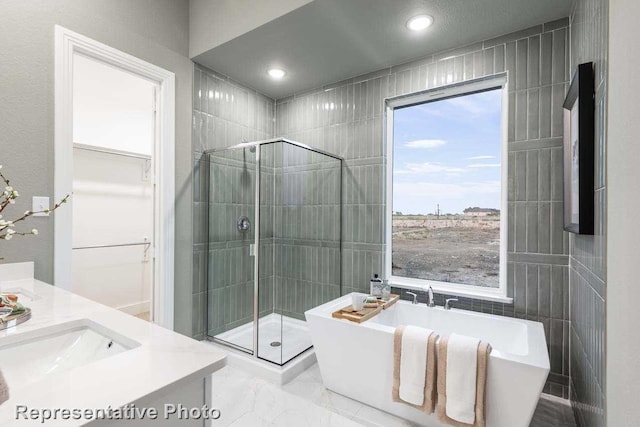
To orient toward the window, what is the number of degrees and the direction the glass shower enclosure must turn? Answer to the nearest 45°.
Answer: approximately 135° to its left

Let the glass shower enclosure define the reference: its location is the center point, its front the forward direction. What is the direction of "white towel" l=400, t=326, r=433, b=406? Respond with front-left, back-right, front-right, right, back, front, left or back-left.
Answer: left

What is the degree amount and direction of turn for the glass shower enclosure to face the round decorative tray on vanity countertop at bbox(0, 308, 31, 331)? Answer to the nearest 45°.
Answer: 0° — it already faces it

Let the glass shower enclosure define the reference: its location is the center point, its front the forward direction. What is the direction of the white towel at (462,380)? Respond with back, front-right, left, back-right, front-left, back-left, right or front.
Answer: left

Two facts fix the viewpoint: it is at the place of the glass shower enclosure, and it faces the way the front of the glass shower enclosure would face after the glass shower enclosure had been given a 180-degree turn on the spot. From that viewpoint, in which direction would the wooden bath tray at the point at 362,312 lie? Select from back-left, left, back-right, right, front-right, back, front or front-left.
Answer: right

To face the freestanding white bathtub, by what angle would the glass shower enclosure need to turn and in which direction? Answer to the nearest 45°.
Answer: approximately 90° to its left

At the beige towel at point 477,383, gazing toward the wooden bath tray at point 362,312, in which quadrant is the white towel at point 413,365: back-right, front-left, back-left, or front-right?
front-left

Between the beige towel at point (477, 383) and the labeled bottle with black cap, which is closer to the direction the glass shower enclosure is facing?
the beige towel

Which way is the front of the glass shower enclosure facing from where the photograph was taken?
facing the viewer and to the left of the viewer

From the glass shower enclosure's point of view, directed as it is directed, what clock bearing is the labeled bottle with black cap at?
The labeled bottle with black cap is roughly at 8 o'clock from the glass shower enclosure.

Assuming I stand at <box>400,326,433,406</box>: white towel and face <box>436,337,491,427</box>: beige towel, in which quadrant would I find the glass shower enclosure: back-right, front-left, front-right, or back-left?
back-left

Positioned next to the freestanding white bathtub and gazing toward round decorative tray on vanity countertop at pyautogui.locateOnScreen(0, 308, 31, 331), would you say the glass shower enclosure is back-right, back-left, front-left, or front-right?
front-right

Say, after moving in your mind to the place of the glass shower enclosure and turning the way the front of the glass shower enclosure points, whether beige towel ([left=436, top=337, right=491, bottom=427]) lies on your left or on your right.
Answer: on your left

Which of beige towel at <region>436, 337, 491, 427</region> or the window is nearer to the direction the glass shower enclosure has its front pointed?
the beige towel
